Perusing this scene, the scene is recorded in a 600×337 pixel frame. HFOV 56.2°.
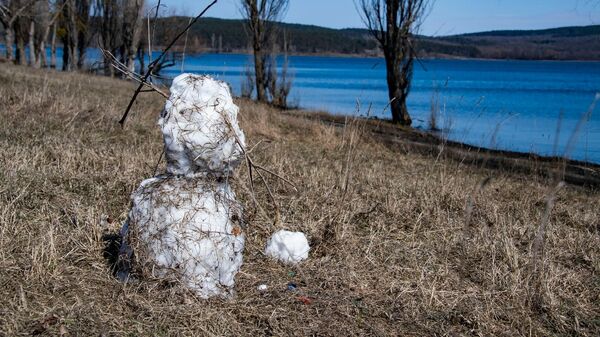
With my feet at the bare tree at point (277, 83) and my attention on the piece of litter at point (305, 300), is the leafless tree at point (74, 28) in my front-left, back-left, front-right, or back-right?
back-right

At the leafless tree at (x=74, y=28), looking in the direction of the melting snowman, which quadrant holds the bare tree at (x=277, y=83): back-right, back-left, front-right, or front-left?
front-left

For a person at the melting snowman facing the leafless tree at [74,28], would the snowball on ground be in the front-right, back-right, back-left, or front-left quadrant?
front-right
